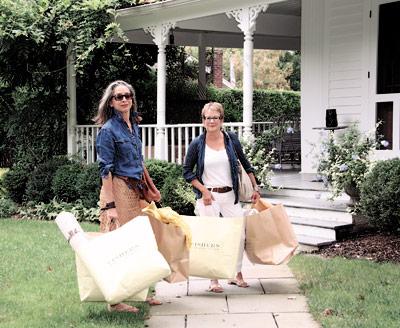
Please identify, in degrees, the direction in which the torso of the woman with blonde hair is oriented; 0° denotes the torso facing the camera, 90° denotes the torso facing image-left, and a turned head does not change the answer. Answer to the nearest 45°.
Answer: approximately 0°

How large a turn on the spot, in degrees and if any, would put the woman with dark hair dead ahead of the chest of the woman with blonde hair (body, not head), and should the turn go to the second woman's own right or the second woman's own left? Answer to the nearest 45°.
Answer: approximately 45° to the second woman's own right

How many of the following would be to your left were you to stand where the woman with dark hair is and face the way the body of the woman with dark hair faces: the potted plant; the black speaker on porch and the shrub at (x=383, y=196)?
3

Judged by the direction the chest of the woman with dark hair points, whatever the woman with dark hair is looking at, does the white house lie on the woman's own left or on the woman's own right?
on the woman's own left

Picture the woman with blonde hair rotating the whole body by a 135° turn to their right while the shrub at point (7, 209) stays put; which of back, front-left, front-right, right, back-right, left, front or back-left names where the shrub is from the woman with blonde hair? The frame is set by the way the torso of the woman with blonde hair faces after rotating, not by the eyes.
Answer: front

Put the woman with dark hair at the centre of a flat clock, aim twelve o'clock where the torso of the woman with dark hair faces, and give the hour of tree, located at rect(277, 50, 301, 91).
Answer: The tree is roughly at 8 o'clock from the woman with dark hair.

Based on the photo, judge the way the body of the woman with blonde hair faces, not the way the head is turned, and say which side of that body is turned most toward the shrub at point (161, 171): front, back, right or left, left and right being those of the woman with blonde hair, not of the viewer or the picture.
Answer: back

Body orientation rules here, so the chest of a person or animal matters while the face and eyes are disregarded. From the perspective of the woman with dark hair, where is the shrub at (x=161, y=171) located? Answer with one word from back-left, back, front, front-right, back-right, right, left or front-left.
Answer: back-left

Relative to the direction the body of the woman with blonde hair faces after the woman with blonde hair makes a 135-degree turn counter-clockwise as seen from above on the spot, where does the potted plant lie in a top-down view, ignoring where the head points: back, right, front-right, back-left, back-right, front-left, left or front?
front

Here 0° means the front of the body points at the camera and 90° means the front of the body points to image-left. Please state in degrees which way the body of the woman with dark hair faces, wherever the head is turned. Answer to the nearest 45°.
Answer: approximately 315°

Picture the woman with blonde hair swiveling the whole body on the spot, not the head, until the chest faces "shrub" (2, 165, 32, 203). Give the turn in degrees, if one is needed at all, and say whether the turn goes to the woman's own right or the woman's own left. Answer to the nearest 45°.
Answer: approximately 135° to the woman's own right

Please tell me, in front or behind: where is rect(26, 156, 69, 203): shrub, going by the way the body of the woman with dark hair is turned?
behind

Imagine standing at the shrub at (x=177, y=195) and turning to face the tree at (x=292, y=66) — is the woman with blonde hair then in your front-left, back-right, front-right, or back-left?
back-right
